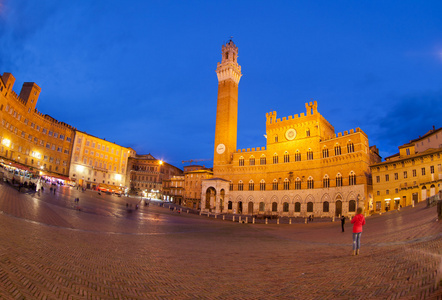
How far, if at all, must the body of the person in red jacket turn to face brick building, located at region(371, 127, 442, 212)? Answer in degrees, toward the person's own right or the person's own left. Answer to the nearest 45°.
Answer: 0° — they already face it

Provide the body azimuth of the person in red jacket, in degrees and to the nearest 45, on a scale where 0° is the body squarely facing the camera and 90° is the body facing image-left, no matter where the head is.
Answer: approximately 180°

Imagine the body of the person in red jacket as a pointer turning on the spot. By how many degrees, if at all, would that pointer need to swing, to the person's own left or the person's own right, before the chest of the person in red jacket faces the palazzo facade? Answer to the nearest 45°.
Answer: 0° — they already face it
